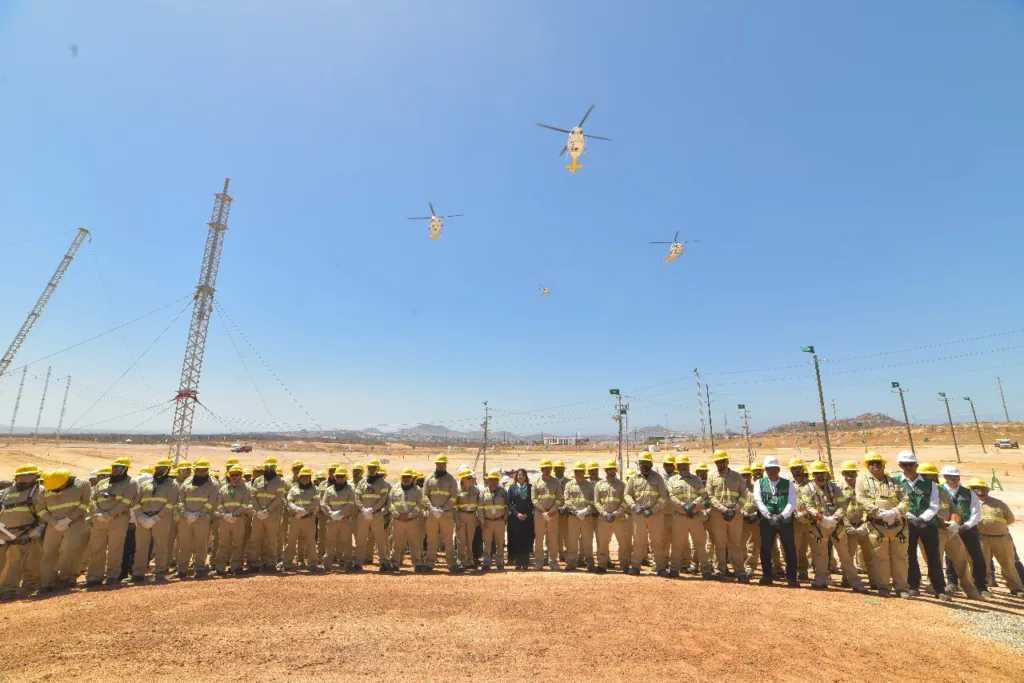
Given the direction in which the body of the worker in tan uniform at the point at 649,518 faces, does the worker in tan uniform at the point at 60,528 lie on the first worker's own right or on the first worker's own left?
on the first worker's own right

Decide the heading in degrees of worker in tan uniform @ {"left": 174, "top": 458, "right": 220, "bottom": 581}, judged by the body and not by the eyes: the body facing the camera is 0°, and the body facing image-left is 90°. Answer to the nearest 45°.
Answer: approximately 0°

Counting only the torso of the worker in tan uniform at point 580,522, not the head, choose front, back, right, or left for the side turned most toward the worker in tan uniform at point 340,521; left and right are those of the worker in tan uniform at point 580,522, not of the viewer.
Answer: right

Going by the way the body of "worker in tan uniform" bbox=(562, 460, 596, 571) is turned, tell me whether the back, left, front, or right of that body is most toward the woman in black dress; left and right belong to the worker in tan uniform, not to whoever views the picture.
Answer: right

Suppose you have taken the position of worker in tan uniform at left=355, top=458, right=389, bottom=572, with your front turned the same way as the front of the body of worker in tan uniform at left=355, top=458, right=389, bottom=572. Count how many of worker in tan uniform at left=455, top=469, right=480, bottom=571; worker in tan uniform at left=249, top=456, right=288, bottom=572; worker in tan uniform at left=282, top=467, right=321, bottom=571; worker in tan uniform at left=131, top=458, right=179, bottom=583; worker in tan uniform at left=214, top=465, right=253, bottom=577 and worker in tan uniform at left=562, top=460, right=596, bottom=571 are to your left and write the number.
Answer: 2

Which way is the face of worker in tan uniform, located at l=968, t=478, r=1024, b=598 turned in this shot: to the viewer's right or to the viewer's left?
to the viewer's left

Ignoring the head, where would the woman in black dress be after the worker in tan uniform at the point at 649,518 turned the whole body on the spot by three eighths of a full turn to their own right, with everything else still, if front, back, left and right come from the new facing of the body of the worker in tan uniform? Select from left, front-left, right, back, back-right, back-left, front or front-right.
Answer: front-left

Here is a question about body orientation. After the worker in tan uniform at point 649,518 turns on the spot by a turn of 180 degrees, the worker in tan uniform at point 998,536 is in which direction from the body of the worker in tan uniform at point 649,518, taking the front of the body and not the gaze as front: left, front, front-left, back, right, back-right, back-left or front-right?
right

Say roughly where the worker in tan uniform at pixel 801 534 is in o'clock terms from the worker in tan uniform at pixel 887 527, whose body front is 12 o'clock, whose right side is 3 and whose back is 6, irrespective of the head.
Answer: the worker in tan uniform at pixel 801 534 is roughly at 4 o'clock from the worker in tan uniform at pixel 887 527.
